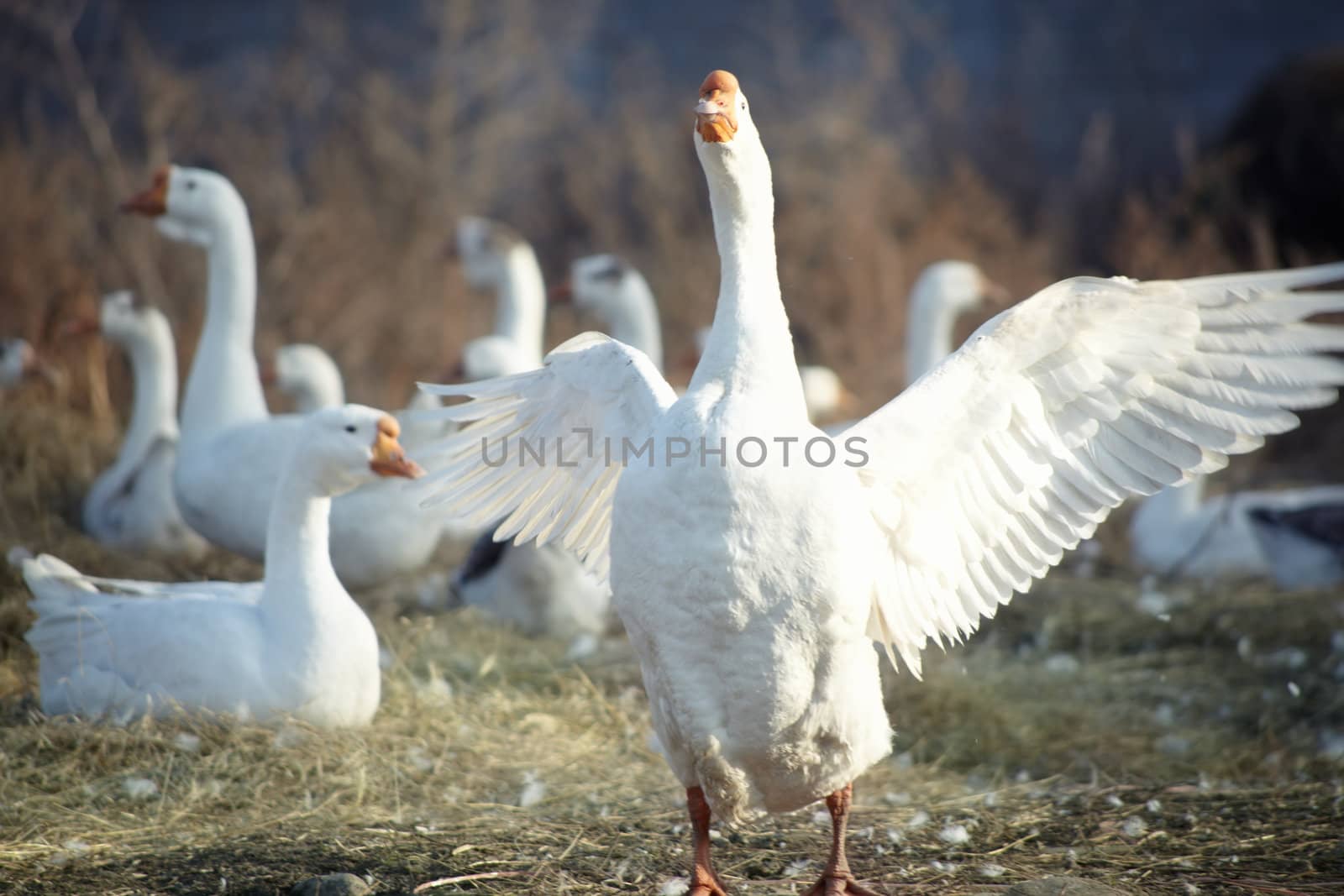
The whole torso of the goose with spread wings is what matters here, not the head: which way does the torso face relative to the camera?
toward the camera

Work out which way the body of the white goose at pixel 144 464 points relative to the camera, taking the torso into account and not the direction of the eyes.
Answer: to the viewer's left

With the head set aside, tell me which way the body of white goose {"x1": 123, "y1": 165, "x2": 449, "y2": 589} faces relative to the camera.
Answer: to the viewer's left

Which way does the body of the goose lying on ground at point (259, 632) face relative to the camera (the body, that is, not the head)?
to the viewer's right

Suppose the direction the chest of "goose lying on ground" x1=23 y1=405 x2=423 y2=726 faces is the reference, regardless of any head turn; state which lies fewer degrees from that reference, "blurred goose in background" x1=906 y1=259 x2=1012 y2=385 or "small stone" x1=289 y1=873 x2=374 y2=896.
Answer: the blurred goose in background

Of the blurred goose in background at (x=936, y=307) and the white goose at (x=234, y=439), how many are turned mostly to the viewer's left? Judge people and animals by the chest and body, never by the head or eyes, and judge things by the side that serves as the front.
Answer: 1

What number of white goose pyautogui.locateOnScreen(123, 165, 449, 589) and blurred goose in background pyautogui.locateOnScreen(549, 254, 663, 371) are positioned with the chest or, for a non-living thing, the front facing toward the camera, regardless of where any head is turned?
0

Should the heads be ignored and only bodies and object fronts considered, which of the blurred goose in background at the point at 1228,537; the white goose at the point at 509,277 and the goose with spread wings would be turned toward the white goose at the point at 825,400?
the blurred goose in background

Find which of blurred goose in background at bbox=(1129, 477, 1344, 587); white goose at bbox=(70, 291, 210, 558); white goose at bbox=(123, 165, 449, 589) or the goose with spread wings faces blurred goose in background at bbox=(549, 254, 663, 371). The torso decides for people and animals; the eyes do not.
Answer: blurred goose in background at bbox=(1129, 477, 1344, 587)

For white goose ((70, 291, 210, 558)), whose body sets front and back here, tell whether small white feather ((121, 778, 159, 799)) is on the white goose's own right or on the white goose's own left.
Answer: on the white goose's own left

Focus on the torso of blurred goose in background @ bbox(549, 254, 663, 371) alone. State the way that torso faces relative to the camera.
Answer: to the viewer's left

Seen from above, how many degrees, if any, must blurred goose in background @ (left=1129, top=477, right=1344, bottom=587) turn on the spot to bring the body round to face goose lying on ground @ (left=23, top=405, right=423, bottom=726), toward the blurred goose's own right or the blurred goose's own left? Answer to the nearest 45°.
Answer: approximately 45° to the blurred goose's own left

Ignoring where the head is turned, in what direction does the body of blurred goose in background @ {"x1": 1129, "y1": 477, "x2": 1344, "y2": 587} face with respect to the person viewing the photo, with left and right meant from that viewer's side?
facing to the left of the viewer
